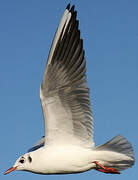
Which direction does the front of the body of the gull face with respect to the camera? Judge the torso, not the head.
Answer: to the viewer's left
